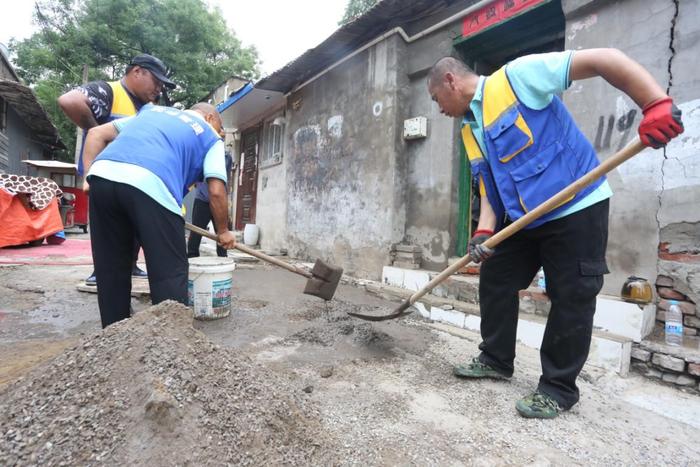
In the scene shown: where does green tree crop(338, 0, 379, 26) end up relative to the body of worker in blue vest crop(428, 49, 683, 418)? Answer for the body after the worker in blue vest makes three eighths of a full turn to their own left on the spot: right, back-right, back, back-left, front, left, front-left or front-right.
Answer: back-left

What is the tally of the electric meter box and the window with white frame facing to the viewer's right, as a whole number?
0

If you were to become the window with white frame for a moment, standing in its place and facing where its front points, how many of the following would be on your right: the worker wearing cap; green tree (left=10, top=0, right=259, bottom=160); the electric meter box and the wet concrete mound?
1

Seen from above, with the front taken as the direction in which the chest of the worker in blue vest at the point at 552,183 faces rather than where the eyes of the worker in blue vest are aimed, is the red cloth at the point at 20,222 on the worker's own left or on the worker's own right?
on the worker's own right

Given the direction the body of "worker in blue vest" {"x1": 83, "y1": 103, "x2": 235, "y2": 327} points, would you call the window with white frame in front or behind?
in front

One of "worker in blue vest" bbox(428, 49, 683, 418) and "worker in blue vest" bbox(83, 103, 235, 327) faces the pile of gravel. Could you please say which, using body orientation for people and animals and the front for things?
"worker in blue vest" bbox(428, 49, 683, 418)

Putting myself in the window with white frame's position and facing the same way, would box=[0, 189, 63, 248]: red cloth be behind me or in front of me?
in front

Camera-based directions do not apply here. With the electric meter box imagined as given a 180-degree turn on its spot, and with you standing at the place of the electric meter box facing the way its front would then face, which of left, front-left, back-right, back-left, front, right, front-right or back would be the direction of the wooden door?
left

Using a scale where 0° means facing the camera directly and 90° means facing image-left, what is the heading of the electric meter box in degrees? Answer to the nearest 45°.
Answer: approximately 45°

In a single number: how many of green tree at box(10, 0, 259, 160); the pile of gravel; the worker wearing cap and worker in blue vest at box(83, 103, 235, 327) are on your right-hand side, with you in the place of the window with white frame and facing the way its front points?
1

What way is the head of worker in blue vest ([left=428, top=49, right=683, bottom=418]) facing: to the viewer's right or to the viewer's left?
to the viewer's left

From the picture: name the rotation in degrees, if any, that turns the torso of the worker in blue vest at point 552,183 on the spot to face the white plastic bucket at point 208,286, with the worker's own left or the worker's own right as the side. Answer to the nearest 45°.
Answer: approximately 45° to the worker's own right

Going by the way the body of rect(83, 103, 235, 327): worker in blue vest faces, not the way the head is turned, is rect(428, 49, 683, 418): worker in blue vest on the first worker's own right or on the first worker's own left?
on the first worker's own right

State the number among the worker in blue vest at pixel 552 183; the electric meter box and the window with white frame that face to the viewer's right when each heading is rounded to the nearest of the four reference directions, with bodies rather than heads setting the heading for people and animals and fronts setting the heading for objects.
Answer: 0

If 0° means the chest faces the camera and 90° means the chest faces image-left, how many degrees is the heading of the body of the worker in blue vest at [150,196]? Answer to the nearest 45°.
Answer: approximately 225°

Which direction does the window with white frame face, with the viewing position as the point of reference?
facing the viewer and to the left of the viewer

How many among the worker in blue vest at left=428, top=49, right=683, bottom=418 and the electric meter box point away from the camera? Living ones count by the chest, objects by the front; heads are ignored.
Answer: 0

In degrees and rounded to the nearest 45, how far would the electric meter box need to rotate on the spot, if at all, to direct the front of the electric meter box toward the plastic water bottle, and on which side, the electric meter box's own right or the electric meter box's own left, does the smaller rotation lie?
approximately 90° to the electric meter box's own left
